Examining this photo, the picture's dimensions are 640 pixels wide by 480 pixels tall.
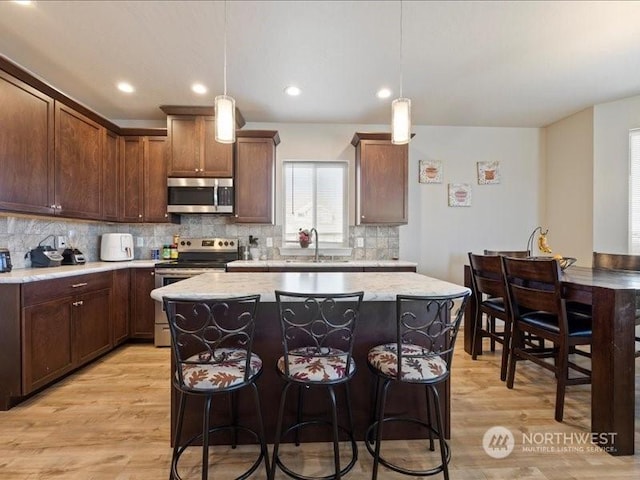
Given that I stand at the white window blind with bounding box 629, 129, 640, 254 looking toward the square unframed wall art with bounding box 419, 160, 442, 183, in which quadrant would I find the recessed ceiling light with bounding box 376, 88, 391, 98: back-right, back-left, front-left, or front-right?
front-left

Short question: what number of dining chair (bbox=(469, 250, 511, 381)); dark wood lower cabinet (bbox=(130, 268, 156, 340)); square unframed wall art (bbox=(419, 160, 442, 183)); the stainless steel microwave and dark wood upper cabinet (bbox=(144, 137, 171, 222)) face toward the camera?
4

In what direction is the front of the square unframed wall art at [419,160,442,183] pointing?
toward the camera

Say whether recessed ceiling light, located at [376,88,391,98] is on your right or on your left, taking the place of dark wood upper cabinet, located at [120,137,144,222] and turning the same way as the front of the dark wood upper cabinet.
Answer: on your left

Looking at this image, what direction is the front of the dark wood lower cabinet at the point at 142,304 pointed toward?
toward the camera

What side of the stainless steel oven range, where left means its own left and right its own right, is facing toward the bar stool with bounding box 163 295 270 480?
front

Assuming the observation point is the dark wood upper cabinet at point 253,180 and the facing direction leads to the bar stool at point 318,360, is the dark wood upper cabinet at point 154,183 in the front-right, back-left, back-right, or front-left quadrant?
back-right

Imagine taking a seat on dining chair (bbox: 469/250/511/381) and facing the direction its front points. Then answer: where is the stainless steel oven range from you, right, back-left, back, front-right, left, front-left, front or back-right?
back-left

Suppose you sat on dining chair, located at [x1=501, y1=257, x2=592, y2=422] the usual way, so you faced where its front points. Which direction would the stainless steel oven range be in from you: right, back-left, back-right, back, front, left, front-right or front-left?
back-left

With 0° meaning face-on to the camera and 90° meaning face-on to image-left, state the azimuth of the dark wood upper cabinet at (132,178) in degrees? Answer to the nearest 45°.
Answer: approximately 0°

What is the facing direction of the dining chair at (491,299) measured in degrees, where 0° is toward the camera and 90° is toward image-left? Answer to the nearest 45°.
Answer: approximately 225°

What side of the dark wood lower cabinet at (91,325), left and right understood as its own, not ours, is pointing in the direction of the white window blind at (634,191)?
front

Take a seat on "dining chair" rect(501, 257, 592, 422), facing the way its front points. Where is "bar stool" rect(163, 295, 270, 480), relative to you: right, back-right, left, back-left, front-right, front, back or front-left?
back

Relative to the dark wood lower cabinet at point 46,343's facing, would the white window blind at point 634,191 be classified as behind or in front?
in front

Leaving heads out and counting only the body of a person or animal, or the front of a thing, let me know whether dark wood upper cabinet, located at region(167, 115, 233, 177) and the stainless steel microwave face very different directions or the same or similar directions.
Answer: same or similar directions

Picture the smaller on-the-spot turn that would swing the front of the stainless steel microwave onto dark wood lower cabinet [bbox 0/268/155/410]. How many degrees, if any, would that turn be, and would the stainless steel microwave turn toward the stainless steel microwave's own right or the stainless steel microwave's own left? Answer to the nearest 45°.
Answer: approximately 45° to the stainless steel microwave's own right

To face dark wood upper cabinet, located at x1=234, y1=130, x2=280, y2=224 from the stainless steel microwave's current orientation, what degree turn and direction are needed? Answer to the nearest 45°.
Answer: approximately 90° to its left

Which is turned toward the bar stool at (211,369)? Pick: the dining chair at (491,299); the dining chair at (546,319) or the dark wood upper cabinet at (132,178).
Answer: the dark wood upper cabinet

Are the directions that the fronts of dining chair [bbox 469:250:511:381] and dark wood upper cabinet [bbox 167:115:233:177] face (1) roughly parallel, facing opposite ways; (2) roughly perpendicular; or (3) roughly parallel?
roughly perpendicular

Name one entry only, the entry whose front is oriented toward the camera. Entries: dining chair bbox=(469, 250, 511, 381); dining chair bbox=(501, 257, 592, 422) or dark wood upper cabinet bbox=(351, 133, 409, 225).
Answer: the dark wood upper cabinet

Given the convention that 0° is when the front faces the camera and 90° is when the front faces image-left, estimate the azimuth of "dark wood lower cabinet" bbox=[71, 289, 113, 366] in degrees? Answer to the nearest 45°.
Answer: approximately 315°
